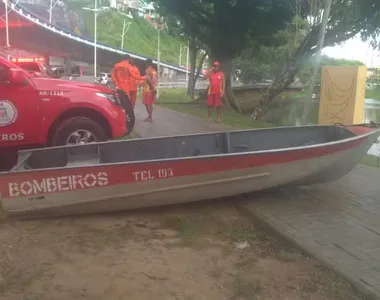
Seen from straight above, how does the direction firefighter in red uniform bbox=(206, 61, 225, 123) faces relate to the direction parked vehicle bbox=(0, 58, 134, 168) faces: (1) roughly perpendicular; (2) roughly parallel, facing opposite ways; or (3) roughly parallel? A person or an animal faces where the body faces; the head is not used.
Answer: roughly perpendicular

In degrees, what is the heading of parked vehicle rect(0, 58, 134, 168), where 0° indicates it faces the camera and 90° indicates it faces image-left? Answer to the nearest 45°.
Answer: approximately 270°

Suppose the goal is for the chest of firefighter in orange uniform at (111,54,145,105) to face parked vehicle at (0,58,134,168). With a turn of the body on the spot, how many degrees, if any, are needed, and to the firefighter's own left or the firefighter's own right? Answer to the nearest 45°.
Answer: approximately 135° to the firefighter's own right

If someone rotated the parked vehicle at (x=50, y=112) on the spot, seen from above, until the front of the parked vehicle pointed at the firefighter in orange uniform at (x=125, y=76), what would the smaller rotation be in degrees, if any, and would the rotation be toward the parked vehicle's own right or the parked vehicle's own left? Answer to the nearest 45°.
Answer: approximately 90° to the parked vehicle's own left

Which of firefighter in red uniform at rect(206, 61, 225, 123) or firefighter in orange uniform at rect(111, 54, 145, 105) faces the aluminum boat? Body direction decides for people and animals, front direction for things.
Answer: firefighter in red uniform at rect(206, 61, 225, 123)

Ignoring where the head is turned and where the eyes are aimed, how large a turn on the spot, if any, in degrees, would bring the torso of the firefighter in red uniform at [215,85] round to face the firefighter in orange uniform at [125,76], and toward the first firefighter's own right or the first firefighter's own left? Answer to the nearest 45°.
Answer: approximately 45° to the first firefighter's own right

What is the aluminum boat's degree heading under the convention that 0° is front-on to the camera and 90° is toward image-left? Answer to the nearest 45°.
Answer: approximately 270°

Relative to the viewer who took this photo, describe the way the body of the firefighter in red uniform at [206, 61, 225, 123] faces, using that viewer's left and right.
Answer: facing the viewer

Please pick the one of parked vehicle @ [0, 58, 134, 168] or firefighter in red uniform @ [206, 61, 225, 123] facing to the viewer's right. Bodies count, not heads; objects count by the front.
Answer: the parked vehicle

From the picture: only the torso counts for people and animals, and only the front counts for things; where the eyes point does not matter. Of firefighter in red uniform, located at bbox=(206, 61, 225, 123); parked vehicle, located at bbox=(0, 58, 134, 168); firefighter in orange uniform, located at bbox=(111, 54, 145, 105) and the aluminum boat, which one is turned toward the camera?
firefighter in red uniform, located at bbox=(206, 61, 225, 123)

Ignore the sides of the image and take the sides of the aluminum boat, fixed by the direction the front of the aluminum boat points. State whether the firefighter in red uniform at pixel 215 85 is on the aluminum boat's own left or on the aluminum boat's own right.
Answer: on the aluminum boat's own left
